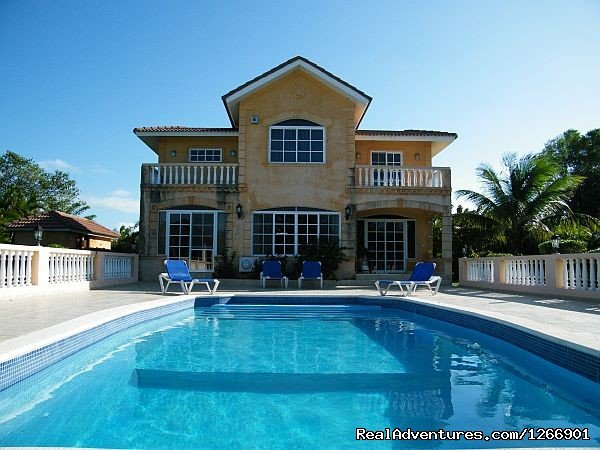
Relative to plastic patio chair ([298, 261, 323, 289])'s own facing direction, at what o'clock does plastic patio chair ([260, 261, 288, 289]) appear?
plastic patio chair ([260, 261, 288, 289]) is roughly at 3 o'clock from plastic patio chair ([298, 261, 323, 289]).

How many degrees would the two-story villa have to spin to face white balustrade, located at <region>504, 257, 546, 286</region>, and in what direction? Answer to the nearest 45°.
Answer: approximately 45° to its left

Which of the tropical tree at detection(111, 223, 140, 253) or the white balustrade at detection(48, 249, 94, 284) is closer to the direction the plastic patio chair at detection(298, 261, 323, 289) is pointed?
the white balustrade

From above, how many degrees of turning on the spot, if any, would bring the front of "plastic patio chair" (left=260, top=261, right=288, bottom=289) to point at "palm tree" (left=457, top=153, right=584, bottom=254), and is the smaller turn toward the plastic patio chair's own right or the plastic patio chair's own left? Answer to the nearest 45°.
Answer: approximately 90° to the plastic patio chair's own left

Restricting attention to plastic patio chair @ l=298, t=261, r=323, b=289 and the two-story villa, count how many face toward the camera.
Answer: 2

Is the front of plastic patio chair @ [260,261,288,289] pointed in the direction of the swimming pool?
yes

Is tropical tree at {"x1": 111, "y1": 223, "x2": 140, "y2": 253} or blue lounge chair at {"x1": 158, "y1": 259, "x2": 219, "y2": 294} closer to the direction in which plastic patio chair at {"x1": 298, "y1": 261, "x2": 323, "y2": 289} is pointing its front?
the blue lounge chair

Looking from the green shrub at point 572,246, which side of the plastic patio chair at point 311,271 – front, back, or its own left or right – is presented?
left
